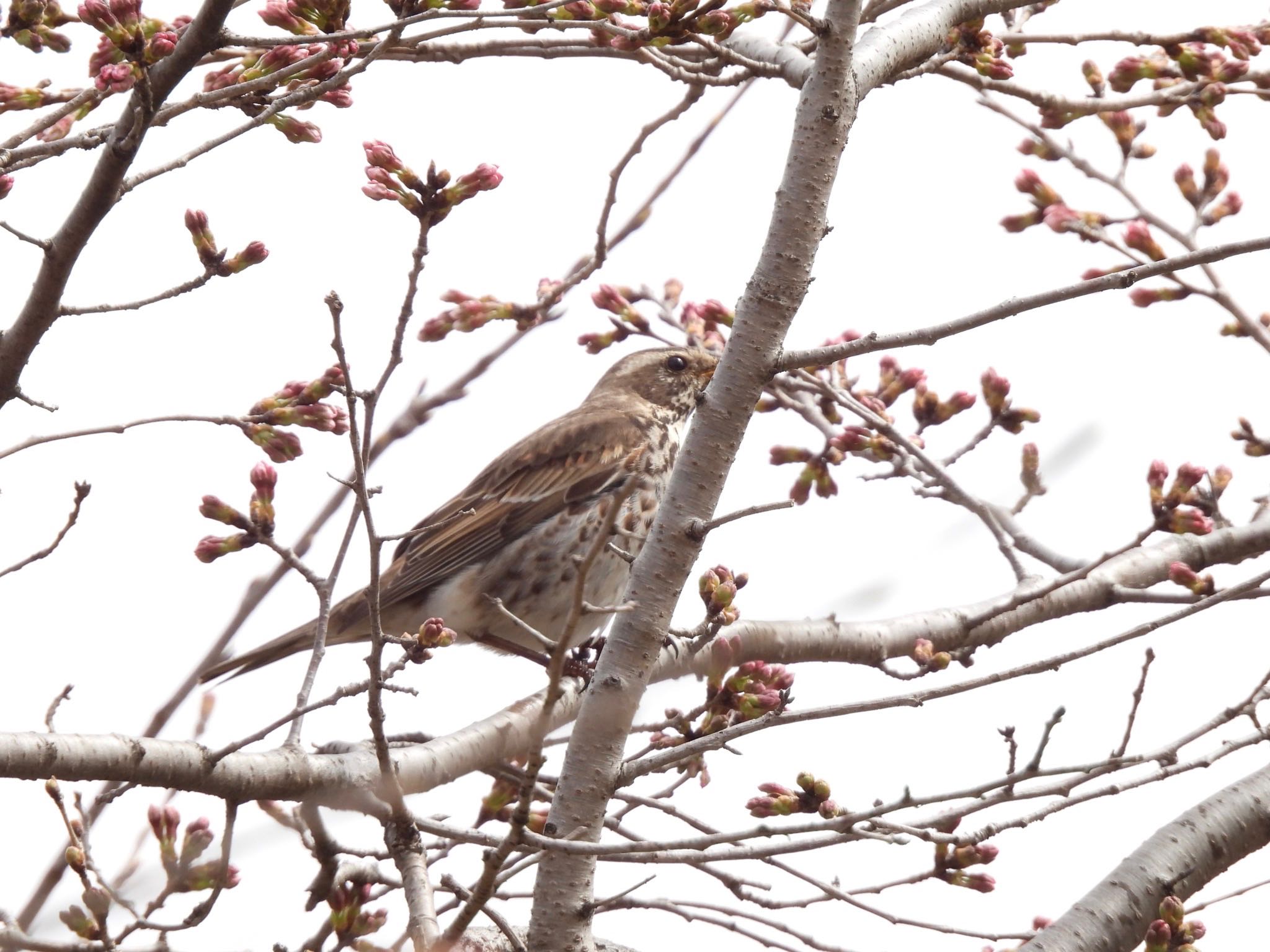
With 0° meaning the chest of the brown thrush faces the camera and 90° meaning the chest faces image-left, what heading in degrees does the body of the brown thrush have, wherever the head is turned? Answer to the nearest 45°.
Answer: approximately 270°
